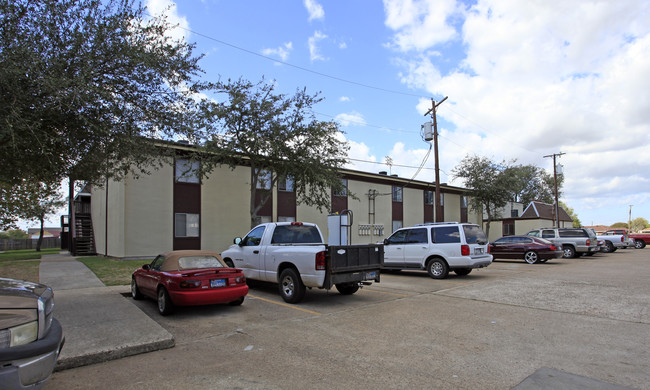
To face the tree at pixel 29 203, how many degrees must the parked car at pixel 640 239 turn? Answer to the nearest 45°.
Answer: approximately 45° to its left

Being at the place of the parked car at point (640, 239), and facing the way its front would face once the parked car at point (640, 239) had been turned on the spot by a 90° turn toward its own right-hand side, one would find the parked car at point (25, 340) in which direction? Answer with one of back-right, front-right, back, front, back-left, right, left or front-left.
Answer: back

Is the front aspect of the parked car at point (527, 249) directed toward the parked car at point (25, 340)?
no

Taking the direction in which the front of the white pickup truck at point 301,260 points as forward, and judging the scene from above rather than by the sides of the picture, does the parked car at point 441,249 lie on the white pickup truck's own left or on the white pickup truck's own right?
on the white pickup truck's own right

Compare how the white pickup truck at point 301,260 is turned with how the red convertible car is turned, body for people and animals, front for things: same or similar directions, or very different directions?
same or similar directions

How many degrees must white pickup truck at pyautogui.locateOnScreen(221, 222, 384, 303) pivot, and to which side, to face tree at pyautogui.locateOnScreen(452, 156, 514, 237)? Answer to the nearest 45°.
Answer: approximately 90° to its right

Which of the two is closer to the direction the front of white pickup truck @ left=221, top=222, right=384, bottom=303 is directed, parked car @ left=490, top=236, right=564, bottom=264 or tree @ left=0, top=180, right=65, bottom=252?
the tree

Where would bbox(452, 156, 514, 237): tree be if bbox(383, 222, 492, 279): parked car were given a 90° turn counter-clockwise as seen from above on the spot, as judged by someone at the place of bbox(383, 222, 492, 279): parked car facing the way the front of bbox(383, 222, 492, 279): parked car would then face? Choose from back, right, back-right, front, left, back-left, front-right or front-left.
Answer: back-right

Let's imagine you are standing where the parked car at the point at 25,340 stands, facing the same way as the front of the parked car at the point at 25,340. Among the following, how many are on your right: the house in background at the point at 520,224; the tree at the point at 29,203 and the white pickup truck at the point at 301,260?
0

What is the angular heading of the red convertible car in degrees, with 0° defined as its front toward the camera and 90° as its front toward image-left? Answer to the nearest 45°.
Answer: approximately 135°

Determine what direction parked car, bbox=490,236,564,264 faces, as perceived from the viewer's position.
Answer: facing to the left of the viewer

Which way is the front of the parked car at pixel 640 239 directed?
to the viewer's left
